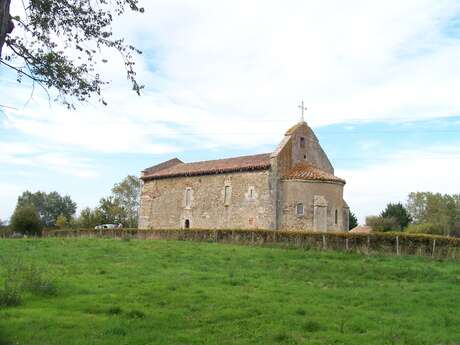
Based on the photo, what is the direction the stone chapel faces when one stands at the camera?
facing away from the viewer and to the left of the viewer
